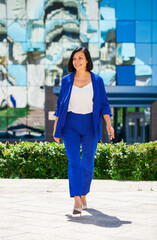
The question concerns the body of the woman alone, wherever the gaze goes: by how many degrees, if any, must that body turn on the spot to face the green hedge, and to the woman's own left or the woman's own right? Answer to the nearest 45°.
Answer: approximately 180°

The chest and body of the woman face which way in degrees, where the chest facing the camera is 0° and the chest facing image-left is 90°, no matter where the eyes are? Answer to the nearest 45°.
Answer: approximately 0°
